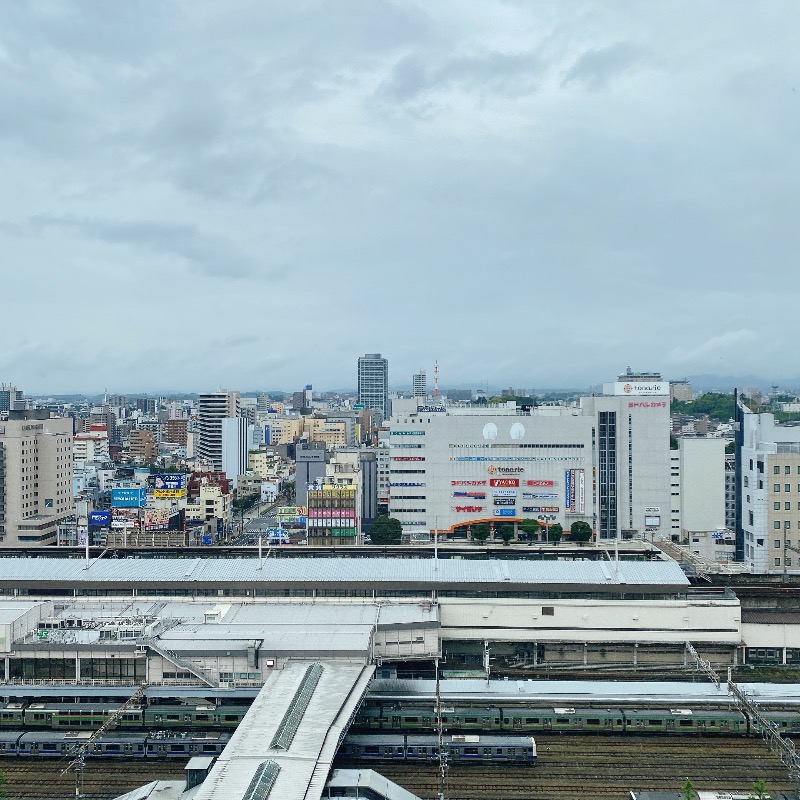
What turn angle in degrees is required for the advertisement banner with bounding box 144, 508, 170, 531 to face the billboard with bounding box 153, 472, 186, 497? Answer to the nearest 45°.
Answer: approximately 180°

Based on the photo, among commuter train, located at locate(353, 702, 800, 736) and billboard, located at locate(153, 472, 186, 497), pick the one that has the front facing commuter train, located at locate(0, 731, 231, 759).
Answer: the billboard

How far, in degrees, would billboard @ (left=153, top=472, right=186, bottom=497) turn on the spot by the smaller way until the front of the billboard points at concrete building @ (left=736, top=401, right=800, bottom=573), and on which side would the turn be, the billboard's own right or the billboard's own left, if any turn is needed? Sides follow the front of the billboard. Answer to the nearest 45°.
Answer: approximately 45° to the billboard's own left

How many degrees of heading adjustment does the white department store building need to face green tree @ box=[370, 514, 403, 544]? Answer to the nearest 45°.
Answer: approximately 90° to its right

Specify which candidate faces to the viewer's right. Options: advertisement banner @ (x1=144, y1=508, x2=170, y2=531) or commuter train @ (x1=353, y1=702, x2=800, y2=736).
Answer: the commuter train

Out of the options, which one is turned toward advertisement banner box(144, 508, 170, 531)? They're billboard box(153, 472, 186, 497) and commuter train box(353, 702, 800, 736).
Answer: the billboard

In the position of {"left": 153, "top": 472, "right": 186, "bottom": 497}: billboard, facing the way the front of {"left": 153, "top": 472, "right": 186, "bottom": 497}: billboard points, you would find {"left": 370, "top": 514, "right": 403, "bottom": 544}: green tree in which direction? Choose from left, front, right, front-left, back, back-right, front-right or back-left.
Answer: front-left

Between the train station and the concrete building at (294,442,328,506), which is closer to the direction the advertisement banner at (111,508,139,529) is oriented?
the train station

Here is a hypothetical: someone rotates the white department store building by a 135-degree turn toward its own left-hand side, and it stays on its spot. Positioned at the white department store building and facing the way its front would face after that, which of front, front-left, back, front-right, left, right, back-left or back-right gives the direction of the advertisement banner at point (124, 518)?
back-left

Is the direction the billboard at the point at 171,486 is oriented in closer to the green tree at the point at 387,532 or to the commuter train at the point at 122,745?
the commuter train

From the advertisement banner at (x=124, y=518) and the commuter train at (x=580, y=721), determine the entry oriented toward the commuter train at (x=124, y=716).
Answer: the advertisement banner
